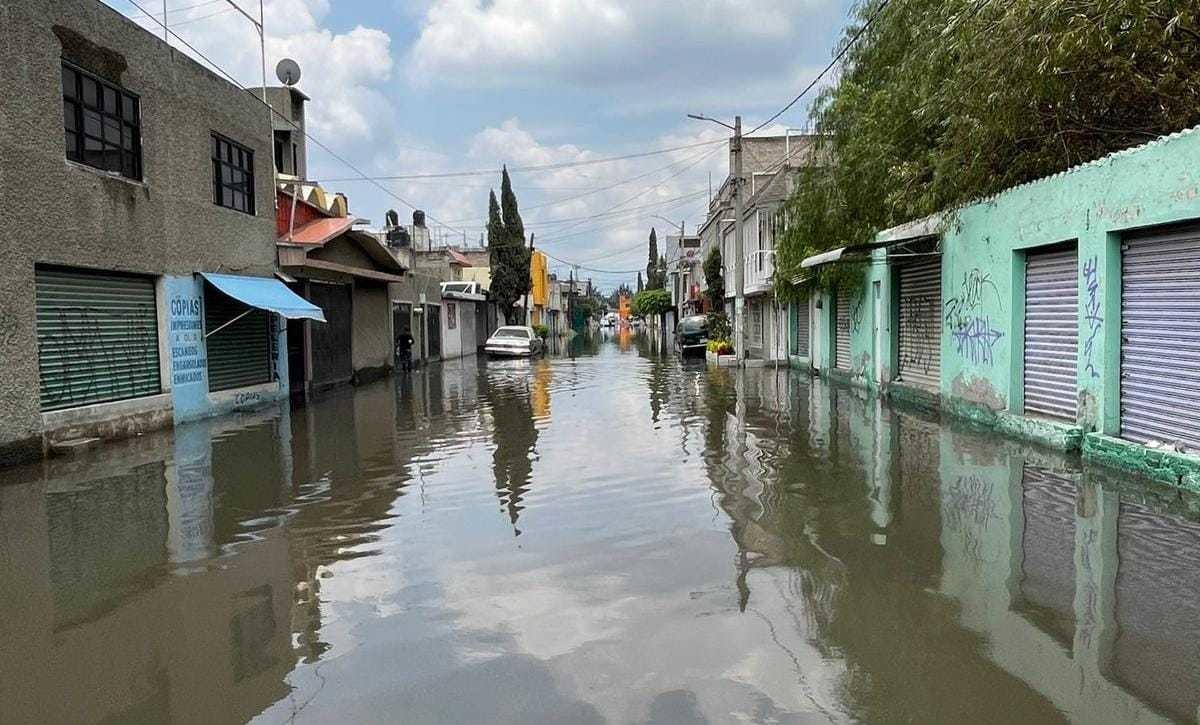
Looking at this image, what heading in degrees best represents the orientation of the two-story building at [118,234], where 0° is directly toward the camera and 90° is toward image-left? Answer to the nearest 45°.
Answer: approximately 315°

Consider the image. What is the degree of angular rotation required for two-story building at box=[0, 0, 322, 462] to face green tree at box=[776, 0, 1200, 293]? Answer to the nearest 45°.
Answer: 0° — it already faces it

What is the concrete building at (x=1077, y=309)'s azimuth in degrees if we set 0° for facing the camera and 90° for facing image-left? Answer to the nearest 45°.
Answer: approximately 45°

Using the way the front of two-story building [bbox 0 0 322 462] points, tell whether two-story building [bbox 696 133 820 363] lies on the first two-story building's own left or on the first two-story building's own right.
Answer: on the first two-story building's own left

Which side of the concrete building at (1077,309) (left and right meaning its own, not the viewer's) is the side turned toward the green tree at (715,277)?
right

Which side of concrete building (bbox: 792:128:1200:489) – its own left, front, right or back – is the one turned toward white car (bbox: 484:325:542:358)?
right

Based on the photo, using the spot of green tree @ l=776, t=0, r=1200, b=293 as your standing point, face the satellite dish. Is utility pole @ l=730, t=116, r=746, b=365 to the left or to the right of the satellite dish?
right

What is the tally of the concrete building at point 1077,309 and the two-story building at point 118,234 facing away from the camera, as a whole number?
0
